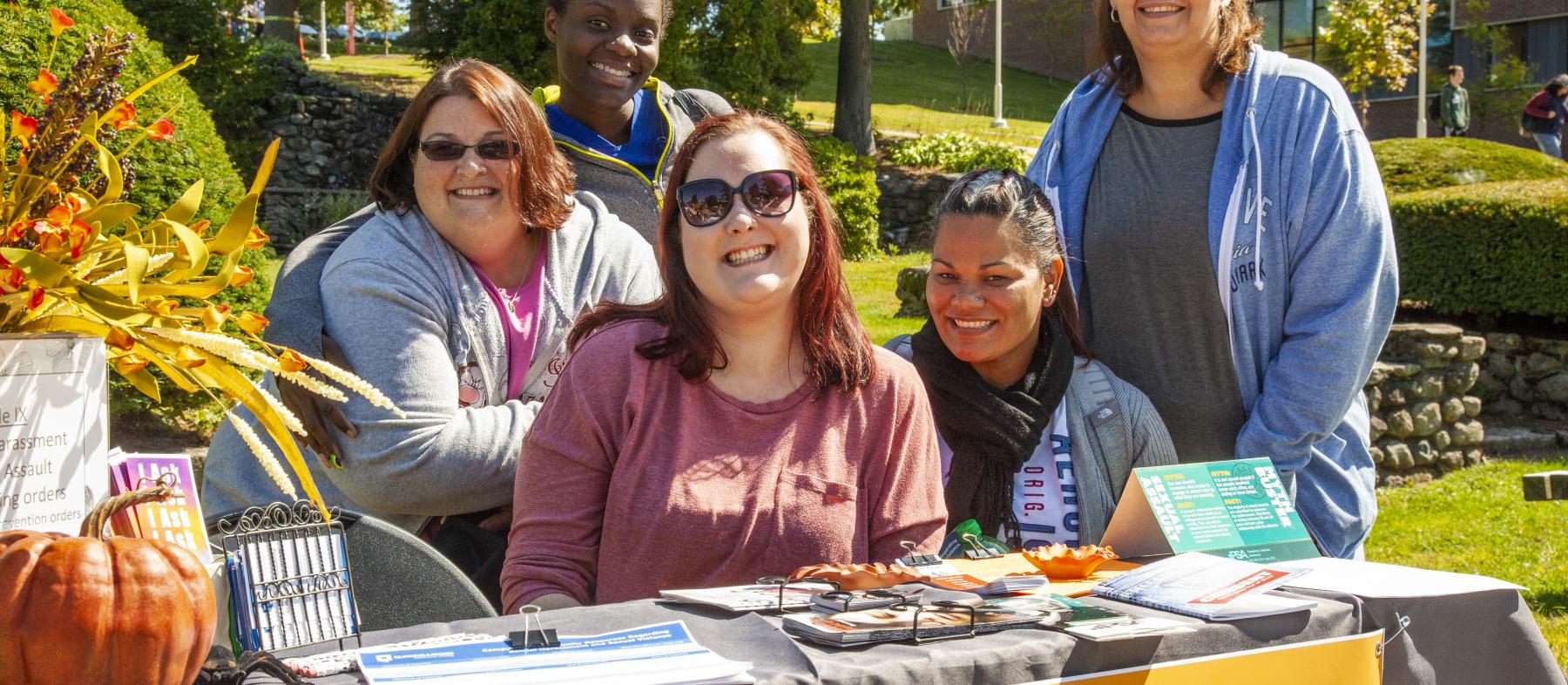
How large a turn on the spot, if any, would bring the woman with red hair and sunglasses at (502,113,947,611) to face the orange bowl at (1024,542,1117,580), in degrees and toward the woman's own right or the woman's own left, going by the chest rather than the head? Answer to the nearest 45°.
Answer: approximately 90° to the woman's own left

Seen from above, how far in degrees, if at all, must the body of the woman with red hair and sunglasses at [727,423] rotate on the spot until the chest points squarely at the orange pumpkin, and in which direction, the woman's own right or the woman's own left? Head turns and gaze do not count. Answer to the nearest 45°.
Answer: approximately 45° to the woman's own right

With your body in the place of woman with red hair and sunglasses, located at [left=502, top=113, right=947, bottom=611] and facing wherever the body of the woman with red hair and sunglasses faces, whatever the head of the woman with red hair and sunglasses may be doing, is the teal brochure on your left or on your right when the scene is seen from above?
on your left

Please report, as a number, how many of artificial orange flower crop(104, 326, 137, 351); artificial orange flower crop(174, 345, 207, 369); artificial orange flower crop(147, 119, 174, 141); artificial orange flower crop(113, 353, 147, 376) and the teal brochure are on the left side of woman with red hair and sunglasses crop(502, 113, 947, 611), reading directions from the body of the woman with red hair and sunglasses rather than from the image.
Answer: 1

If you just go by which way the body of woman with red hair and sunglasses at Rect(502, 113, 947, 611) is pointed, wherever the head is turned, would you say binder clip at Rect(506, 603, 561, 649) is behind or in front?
in front

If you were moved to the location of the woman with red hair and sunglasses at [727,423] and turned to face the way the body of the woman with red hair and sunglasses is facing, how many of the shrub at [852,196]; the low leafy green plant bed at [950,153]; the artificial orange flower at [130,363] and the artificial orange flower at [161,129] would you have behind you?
2

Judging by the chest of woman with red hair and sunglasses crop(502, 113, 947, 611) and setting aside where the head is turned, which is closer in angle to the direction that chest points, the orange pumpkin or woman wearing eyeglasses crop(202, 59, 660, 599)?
the orange pumpkin

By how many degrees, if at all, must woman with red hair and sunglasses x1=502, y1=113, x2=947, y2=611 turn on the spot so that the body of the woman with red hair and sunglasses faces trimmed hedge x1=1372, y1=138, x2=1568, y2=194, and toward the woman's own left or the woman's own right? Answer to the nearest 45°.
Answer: approximately 135° to the woman's own left

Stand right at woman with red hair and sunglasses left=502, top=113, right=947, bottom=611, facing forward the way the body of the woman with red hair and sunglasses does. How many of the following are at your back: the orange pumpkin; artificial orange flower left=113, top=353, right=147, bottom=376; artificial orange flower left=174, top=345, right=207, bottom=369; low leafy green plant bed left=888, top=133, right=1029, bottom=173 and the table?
1

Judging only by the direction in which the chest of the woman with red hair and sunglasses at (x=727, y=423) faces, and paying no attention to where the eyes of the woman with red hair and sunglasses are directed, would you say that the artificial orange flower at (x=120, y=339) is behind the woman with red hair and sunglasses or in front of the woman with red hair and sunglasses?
in front

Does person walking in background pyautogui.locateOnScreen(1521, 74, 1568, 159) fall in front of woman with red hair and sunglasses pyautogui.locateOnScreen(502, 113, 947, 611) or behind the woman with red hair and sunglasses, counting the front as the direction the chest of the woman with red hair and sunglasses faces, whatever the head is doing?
behind

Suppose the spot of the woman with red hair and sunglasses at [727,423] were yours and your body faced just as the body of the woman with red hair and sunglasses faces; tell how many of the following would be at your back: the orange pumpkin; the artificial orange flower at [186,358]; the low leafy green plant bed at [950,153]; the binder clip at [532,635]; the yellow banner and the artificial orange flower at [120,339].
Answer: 1

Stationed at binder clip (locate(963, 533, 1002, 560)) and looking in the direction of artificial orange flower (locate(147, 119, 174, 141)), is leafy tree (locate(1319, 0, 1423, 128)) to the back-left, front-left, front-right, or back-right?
back-right

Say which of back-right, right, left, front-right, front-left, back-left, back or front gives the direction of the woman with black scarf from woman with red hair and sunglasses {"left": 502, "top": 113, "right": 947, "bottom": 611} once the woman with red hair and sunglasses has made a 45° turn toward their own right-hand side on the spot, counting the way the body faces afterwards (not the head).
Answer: back

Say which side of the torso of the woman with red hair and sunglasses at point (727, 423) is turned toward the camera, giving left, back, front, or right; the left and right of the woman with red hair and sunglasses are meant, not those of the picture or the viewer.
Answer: front

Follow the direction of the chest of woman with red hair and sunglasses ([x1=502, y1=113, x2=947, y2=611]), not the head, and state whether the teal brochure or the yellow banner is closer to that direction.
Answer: the yellow banner

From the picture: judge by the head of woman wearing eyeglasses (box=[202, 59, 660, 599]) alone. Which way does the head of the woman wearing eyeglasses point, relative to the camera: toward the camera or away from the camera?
toward the camera
